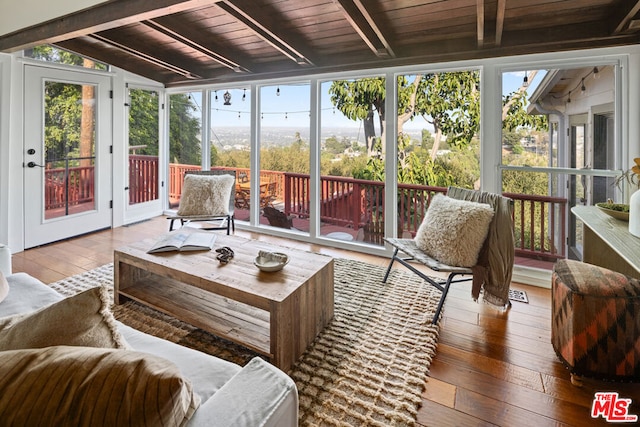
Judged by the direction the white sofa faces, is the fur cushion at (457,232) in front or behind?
in front

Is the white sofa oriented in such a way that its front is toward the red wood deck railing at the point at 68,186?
no

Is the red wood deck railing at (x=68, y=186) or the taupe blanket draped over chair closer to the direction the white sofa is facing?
the taupe blanket draped over chair

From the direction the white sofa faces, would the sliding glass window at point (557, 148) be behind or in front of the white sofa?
in front

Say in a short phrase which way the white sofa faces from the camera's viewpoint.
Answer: facing away from the viewer and to the right of the viewer

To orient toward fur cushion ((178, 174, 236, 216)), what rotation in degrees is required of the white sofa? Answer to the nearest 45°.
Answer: approximately 45° to its left

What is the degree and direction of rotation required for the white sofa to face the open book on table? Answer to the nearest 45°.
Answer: approximately 45° to its left

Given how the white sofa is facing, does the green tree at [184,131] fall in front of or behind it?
in front

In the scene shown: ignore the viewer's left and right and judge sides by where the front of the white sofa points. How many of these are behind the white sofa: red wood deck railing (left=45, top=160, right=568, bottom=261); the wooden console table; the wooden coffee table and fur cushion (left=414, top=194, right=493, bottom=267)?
0
